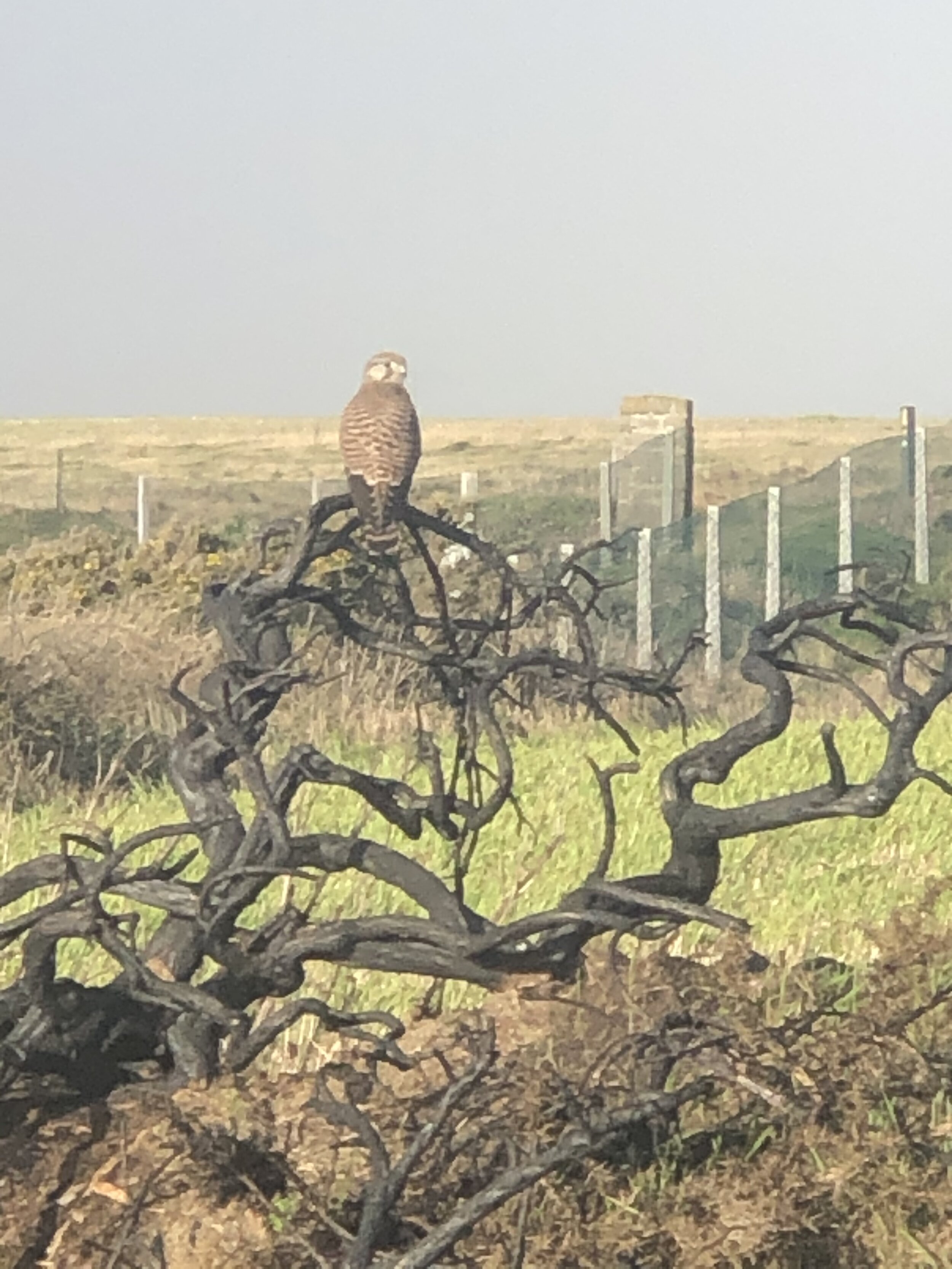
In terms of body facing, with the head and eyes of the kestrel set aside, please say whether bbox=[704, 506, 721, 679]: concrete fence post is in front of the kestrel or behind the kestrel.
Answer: in front

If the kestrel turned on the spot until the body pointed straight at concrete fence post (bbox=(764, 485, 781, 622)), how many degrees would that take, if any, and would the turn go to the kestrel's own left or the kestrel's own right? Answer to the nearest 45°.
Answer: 0° — it already faces it

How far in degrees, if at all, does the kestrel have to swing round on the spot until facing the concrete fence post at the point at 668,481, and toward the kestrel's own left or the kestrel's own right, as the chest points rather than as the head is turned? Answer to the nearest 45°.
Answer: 0° — it already faces it

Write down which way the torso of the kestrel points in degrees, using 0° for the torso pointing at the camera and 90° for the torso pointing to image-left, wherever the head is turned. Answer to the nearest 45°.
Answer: approximately 180°

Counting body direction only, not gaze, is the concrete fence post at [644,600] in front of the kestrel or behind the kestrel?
in front

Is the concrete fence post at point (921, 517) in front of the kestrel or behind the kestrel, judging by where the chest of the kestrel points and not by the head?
in front
